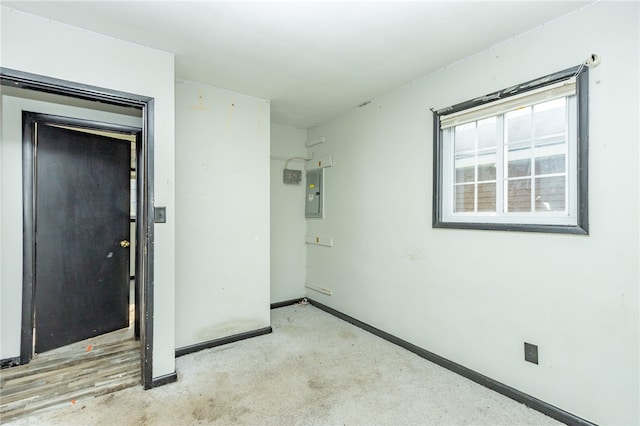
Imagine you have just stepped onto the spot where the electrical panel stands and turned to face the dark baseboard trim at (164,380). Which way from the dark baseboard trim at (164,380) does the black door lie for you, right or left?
right

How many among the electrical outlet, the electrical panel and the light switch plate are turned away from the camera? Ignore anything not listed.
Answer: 0

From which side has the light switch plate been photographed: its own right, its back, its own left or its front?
front

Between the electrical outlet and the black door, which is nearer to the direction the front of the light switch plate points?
the electrical outlet

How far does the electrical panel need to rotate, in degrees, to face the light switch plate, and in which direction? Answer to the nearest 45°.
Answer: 0° — it already faces it

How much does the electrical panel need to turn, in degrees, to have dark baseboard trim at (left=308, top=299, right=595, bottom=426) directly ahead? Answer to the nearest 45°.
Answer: approximately 90° to its left

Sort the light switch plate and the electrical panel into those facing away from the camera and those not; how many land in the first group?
0

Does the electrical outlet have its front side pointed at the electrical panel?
no

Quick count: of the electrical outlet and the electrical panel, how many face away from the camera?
0

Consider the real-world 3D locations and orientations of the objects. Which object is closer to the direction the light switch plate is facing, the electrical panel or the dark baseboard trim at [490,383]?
the dark baseboard trim

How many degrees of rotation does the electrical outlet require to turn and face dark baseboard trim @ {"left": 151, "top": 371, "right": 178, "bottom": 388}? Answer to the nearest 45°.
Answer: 0° — it already faces it
